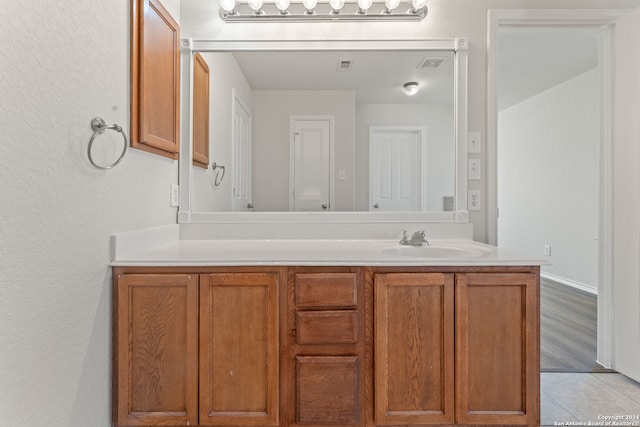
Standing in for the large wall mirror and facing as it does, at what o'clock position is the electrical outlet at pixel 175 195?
The electrical outlet is roughly at 3 o'clock from the large wall mirror.

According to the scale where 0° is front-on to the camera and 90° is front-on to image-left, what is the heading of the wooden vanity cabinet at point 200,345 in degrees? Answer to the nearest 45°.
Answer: approximately 0°

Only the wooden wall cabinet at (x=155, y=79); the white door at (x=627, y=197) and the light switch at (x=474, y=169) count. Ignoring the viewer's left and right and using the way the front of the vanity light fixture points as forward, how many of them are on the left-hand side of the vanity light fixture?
2

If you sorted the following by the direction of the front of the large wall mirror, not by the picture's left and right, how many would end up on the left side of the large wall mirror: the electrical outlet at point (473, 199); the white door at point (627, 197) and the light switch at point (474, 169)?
3

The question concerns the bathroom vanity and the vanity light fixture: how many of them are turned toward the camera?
2

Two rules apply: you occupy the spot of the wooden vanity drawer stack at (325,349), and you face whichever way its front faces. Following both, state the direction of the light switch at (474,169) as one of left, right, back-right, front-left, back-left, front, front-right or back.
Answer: back-left

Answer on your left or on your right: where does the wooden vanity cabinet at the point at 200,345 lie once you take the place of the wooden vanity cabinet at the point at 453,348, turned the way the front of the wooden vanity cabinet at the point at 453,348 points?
on your right

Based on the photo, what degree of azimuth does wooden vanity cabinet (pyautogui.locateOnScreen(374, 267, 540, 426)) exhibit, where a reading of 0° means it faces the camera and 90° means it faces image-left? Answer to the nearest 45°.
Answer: approximately 0°
